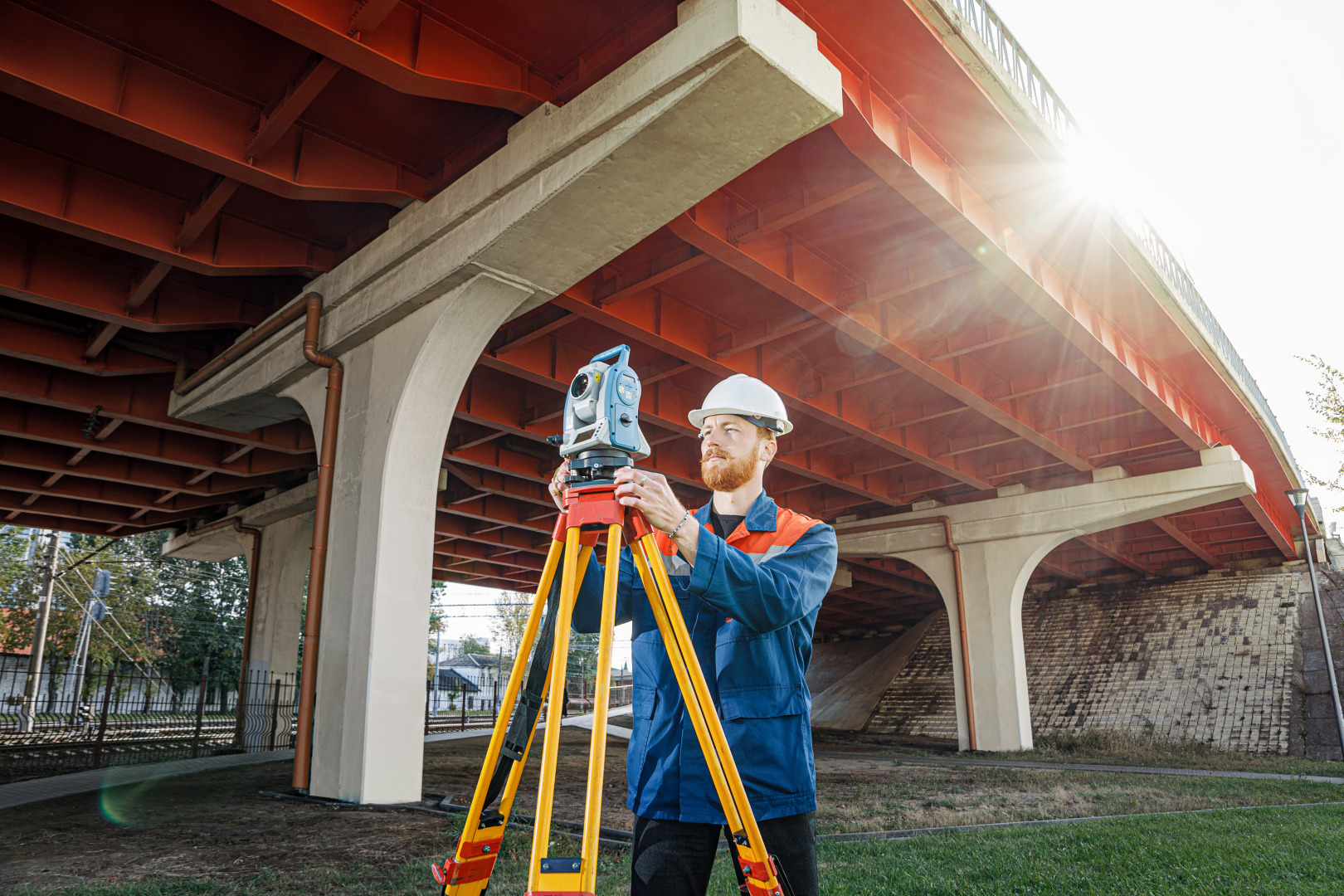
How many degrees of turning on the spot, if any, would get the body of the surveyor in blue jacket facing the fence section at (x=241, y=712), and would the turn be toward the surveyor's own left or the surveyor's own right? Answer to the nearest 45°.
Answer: approximately 90° to the surveyor's own right

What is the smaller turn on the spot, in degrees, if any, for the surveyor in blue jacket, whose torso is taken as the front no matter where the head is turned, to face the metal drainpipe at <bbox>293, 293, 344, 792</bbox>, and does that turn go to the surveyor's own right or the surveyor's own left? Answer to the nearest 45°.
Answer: approximately 90° to the surveyor's own right

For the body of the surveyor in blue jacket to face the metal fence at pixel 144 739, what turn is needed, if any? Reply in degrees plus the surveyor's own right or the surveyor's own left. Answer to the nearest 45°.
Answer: approximately 90° to the surveyor's own right

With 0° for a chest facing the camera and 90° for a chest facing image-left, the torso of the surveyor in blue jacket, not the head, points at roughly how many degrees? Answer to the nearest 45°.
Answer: approximately 45°

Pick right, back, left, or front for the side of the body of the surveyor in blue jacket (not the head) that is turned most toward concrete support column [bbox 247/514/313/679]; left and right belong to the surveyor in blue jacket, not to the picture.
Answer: right

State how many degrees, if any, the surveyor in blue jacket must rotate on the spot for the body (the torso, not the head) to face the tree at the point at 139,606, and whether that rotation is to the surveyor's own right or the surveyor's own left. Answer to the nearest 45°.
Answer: approximately 90° to the surveyor's own right
